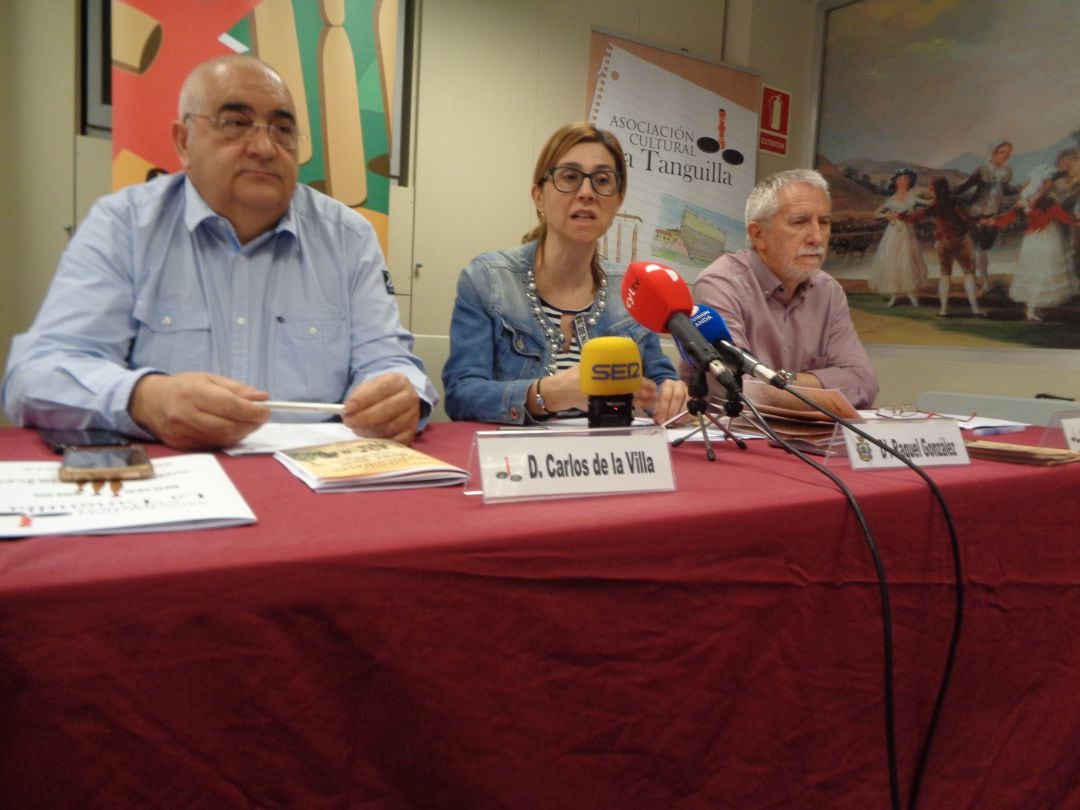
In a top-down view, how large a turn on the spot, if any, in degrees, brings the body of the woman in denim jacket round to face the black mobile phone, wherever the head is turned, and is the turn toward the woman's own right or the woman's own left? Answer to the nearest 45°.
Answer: approximately 90° to the woman's own right

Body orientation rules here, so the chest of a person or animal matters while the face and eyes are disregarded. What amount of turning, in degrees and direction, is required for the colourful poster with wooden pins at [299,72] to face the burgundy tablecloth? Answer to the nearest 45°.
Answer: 0° — it already faces it

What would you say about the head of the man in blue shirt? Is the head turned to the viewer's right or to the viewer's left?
to the viewer's right

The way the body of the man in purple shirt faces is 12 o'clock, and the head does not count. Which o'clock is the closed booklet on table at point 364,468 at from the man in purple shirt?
The closed booklet on table is roughly at 2 o'clock from the man in purple shirt.

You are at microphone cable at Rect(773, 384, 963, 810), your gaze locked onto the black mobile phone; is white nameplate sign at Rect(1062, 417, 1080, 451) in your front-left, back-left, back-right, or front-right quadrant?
back-right

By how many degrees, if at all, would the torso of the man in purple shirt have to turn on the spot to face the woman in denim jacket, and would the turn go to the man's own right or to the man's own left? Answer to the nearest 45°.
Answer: approximately 90° to the man's own right

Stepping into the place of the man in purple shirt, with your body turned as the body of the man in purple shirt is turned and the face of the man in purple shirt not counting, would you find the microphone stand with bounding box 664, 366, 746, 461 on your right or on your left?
on your right

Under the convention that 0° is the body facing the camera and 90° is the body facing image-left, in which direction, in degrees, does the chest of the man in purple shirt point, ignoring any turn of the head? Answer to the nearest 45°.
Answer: approximately 315°

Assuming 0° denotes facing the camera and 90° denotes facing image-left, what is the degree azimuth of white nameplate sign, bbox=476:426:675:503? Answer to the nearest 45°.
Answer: approximately 0°

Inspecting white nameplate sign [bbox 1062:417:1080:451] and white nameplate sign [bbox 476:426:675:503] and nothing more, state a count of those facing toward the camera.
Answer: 2
